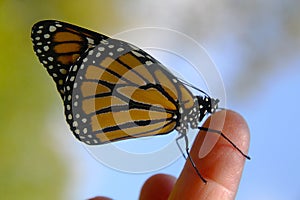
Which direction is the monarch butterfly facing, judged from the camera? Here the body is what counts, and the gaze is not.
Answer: to the viewer's right
